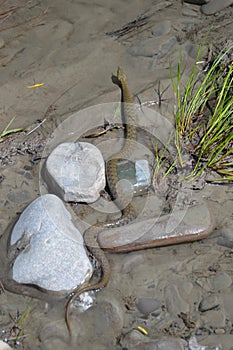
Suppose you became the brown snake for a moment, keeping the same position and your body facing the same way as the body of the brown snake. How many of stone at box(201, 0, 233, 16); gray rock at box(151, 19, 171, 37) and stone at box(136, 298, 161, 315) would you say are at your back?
1

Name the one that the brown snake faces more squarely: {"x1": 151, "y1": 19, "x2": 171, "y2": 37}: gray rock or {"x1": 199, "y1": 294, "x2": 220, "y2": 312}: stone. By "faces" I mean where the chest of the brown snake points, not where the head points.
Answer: the gray rock

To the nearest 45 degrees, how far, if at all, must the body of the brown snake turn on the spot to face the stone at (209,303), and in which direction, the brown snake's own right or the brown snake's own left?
approximately 180°

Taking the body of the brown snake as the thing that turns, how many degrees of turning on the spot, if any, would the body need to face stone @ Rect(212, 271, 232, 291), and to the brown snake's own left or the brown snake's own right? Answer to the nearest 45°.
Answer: approximately 135° to the brown snake's own right

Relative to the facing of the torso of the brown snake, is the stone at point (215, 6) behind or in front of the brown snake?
in front

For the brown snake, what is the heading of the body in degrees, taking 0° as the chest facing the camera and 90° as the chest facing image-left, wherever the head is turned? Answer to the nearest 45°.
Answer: approximately 180°

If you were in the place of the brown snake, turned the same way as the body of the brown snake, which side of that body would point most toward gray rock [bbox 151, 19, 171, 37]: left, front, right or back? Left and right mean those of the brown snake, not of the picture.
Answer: front

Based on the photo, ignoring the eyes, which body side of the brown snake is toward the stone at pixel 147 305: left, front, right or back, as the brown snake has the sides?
back
